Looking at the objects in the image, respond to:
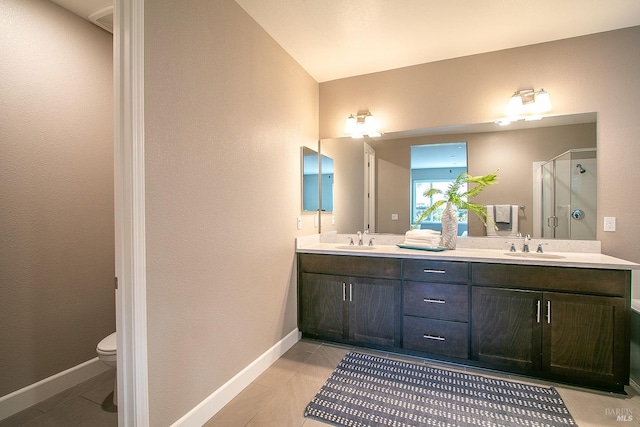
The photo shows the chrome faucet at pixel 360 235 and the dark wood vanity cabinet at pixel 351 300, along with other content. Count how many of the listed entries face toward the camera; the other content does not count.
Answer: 2

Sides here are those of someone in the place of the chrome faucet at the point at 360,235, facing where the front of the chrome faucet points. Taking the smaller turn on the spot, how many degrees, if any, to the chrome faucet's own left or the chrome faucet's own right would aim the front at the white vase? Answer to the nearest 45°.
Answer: approximately 90° to the chrome faucet's own left

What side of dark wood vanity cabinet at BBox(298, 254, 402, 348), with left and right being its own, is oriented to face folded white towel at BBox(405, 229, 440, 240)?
left

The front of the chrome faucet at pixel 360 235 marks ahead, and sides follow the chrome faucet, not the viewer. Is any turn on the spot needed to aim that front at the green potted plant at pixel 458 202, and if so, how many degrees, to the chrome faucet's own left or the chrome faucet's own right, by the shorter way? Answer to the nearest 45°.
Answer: approximately 90° to the chrome faucet's own left

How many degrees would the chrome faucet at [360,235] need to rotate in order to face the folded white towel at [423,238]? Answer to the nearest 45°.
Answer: approximately 45° to its left

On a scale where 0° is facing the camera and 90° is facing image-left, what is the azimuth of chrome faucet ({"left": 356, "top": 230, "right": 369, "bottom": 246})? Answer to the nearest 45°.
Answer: approximately 0°
